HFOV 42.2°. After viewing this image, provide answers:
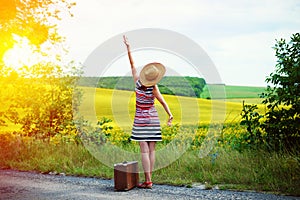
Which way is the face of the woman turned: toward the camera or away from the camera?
away from the camera

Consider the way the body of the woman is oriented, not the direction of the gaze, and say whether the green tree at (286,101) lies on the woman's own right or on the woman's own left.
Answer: on the woman's own right

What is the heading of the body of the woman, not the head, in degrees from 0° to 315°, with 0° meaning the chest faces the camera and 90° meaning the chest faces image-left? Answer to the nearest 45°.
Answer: approximately 180°
